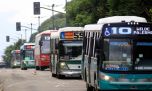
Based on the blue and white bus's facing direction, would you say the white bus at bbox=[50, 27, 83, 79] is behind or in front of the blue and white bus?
behind

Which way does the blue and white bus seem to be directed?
toward the camera

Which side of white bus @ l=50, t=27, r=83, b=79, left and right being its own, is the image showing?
front

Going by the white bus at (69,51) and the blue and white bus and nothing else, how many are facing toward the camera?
2

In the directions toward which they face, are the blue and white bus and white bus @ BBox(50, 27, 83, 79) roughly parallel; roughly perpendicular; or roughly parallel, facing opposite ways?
roughly parallel

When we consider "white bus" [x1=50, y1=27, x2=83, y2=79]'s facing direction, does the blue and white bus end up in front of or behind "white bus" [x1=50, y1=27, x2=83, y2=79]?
in front
